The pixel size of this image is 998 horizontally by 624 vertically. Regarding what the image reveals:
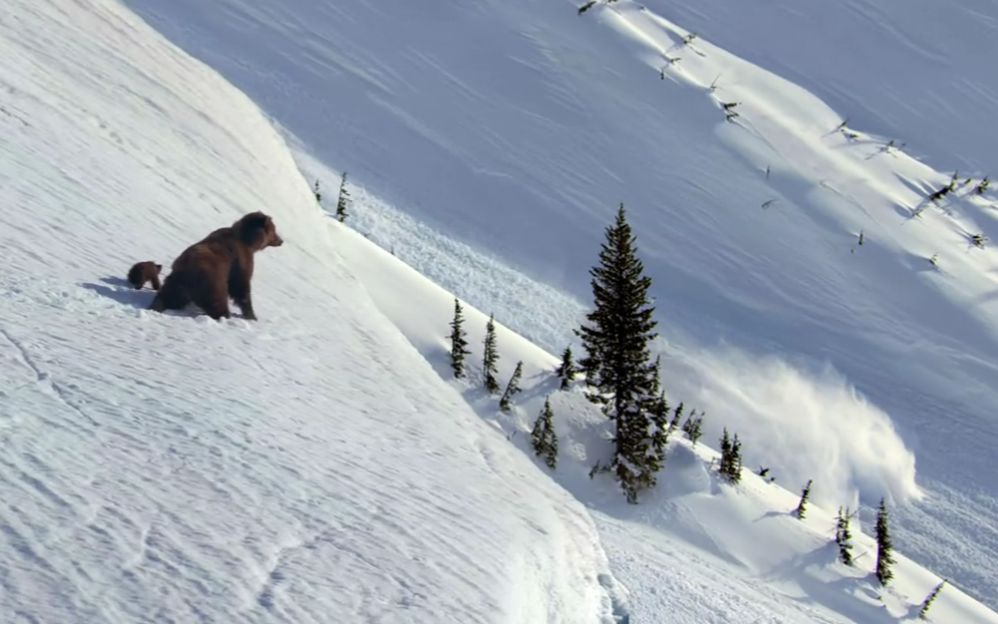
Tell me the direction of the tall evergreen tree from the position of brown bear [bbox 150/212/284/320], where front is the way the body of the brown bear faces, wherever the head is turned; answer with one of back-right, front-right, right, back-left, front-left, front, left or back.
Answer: front-left

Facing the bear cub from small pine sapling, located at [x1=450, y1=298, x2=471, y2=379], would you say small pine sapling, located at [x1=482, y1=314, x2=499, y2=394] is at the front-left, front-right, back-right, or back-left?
back-left

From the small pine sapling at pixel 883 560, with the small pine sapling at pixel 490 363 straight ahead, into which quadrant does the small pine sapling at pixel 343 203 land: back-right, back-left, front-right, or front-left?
front-right

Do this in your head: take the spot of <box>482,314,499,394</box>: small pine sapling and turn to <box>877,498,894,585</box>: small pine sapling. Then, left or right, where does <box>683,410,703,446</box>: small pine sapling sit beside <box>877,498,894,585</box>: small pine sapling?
left

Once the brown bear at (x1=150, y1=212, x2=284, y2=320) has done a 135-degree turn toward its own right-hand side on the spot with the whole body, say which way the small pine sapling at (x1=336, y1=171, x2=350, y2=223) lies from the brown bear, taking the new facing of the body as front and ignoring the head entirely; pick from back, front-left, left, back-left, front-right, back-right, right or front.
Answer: back-right

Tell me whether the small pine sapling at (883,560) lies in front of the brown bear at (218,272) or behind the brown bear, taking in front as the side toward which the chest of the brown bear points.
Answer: in front

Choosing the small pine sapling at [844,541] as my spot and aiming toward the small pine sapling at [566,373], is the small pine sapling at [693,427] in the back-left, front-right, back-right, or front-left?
front-right

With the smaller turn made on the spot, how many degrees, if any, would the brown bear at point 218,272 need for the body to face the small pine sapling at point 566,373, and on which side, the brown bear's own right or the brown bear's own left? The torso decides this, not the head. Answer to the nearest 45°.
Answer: approximately 45° to the brown bear's own left

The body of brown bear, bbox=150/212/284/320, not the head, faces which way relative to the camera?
to the viewer's right

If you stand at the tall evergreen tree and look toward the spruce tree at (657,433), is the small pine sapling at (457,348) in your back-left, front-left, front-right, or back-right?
back-right
